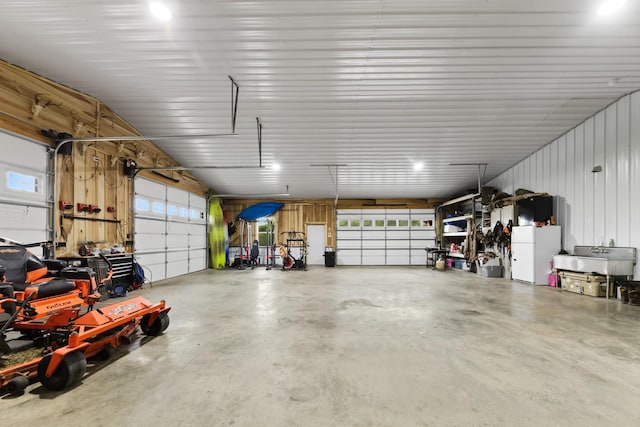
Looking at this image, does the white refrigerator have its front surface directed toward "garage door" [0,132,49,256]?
yes

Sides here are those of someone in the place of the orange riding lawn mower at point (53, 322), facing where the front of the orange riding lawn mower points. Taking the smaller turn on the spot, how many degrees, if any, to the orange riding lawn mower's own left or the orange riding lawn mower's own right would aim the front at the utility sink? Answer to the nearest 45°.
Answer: approximately 45° to the orange riding lawn mower's own left

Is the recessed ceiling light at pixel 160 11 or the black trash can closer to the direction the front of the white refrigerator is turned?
the recessed ceiling light

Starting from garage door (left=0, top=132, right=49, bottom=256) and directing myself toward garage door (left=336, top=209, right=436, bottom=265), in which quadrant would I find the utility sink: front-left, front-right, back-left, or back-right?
front-right

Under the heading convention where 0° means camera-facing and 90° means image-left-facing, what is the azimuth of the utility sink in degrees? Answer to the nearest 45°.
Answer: approximately 45°

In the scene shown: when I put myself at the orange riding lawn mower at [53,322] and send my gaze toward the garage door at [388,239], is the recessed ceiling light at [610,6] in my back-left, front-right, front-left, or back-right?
front-right

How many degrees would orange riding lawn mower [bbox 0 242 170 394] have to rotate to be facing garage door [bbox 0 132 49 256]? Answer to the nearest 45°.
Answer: approximately 135° to its left

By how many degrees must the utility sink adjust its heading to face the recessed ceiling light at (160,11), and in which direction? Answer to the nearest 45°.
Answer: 0° — it already faces it

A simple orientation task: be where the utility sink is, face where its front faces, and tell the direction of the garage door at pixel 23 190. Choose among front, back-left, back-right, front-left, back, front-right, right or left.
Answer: front

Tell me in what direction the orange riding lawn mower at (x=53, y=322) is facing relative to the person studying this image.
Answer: facing the viewer and to the right of the viewer

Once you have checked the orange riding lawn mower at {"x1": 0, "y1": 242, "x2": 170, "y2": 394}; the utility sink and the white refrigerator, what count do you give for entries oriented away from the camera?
0
